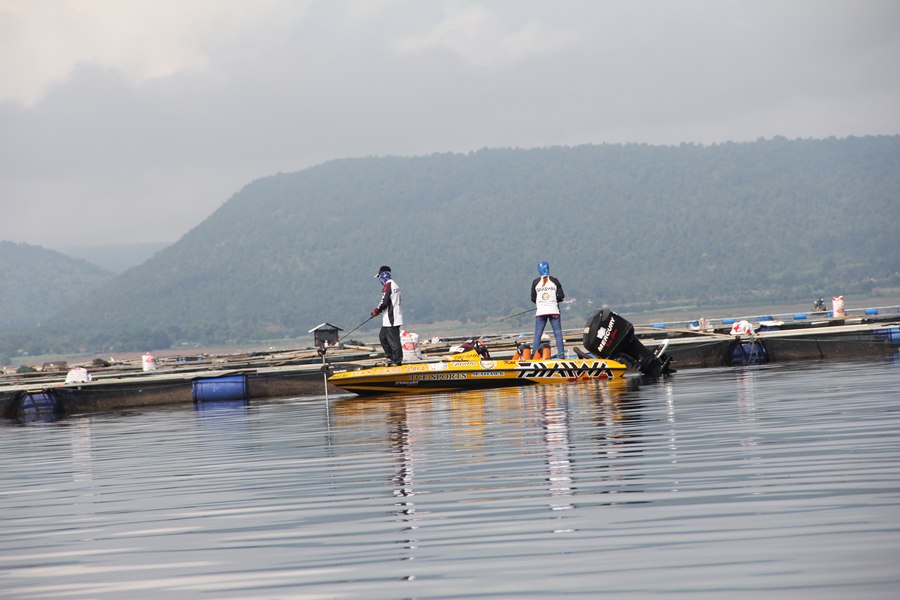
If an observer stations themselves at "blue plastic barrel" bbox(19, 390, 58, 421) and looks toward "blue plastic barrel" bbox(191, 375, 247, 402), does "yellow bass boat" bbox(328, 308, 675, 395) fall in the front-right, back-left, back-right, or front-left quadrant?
front-right

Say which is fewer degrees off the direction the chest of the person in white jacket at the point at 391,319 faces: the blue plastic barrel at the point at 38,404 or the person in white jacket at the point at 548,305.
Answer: the blue plastic barrel

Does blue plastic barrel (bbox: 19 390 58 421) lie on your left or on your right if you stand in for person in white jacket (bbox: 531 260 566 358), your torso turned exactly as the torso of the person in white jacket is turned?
on your left

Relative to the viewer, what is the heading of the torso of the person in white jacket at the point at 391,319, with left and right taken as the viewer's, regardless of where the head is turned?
facing to the left of the viewer

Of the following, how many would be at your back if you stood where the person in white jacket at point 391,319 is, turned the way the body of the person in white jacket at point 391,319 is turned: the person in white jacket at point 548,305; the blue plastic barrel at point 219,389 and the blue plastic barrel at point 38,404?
1

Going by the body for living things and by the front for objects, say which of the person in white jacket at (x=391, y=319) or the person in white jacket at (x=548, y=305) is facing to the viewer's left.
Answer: the person in white jacket at (x=391, y=319)

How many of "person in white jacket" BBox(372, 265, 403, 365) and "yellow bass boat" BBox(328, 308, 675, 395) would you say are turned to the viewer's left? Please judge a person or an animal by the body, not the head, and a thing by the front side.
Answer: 2

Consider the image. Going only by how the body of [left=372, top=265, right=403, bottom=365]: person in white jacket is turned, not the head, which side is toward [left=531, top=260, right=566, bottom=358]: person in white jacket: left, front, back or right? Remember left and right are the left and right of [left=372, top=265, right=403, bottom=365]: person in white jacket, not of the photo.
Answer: back

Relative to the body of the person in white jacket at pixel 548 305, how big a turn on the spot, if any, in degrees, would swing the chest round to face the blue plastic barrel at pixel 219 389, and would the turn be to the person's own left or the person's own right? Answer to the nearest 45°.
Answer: approximately 90° to the person's own left

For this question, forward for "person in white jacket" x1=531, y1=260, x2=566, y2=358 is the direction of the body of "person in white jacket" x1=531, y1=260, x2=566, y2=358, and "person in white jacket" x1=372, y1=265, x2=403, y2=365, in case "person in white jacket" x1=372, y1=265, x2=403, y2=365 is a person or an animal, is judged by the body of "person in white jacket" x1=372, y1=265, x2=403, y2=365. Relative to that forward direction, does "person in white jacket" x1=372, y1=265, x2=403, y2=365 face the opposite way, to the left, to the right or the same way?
to the left

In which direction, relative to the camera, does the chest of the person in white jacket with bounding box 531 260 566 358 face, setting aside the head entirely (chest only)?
away from the camera

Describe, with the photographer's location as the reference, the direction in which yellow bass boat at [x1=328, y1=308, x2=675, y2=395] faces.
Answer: facing to the left of the viewer

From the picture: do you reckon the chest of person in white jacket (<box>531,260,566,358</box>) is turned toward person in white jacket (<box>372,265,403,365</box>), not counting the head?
no

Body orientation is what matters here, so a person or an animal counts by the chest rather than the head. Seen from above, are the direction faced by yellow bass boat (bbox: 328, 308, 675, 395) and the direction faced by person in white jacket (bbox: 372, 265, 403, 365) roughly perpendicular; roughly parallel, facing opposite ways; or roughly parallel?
roughly parallel
